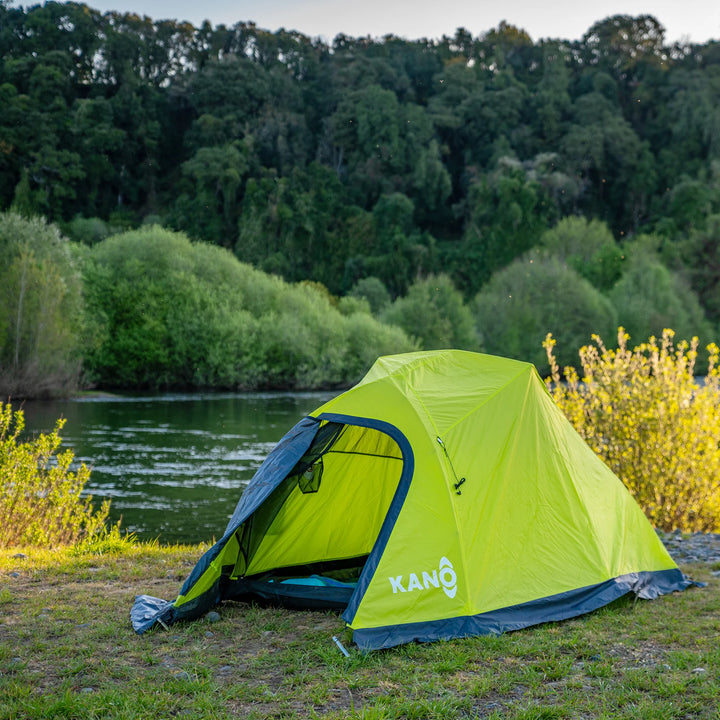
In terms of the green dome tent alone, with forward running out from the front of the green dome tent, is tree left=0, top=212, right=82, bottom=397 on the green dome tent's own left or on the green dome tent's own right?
on the green dome tent's own right

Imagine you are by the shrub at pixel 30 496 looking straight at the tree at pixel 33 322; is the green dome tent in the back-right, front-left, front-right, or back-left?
back-right

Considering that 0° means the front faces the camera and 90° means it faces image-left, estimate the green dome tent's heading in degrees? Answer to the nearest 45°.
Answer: approximately 45°

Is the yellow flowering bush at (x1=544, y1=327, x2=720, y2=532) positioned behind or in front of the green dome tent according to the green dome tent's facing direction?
behind

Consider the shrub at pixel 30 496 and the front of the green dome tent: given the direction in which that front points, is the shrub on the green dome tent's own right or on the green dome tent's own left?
on the green dome tent's own right
